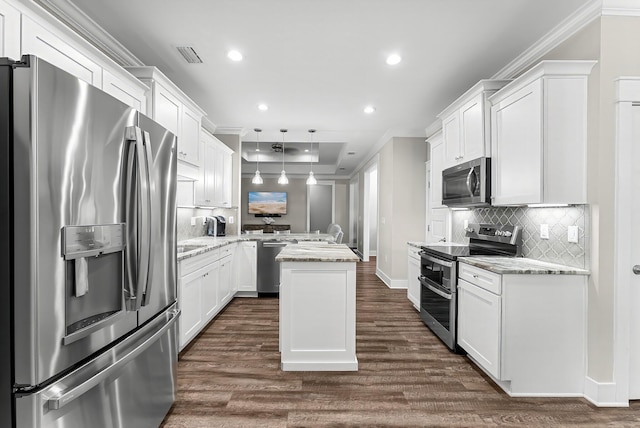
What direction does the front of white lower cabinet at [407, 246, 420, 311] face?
to the viewer's left

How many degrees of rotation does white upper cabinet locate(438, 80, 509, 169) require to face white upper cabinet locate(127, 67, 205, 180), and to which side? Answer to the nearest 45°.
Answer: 0° — it already faces it

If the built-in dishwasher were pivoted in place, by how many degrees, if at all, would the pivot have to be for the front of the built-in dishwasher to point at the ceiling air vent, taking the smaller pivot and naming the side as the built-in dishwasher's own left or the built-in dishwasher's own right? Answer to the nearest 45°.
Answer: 0° — it already faces it

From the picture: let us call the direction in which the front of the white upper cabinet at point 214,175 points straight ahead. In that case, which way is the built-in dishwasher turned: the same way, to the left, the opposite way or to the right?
to the right

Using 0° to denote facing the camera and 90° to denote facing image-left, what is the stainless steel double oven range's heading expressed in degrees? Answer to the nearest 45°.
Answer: approximately 45°

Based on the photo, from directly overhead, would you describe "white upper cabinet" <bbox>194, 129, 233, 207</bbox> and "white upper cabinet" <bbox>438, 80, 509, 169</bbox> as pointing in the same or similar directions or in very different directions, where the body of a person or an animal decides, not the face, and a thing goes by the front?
very different directions

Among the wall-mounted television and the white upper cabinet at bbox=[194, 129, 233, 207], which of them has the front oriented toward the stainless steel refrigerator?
the wall-mounted television

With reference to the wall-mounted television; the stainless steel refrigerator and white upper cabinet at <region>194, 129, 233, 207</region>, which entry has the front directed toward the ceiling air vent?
the wall-mounted television

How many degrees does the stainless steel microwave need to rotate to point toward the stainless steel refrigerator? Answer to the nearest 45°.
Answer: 0° — it already faces it

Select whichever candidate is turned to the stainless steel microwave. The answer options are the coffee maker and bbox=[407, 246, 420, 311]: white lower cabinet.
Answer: the coffee maker

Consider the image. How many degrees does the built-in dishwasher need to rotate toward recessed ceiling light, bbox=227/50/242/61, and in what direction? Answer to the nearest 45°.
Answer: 0° — it already faces it
